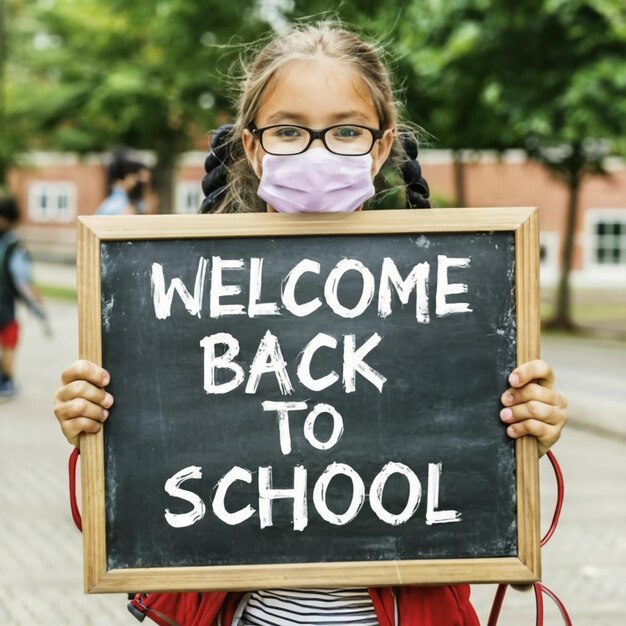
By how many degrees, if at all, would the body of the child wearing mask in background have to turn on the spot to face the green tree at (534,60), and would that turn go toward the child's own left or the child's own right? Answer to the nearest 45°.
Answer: approximately 45° to the child's own left

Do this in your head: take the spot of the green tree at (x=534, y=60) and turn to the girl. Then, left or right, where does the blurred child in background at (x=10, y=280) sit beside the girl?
right

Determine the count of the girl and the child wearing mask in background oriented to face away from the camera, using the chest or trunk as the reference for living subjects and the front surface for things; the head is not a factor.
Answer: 0

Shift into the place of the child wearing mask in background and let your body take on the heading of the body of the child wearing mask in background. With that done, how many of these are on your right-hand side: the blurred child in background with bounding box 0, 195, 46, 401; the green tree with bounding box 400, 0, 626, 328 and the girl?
1

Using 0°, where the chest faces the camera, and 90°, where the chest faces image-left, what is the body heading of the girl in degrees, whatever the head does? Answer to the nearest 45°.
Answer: approximately 0°
